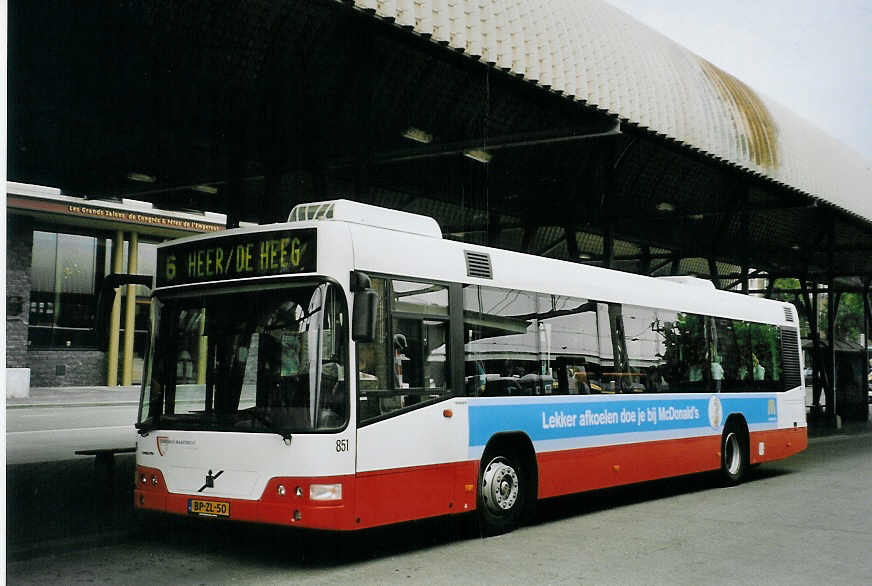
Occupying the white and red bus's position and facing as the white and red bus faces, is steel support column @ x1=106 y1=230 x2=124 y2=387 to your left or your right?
on your right

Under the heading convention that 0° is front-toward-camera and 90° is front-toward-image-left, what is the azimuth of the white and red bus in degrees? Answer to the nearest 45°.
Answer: approximately 45°

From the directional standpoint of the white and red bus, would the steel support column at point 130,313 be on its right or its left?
on its right
